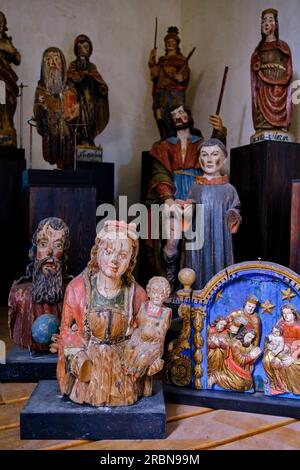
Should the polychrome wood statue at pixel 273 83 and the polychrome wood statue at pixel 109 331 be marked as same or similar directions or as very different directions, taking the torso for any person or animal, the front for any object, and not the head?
same or similar directions

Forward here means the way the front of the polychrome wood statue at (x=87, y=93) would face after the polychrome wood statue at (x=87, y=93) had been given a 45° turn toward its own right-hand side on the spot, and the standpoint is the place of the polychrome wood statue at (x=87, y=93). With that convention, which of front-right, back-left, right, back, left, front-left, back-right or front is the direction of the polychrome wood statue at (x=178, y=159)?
left

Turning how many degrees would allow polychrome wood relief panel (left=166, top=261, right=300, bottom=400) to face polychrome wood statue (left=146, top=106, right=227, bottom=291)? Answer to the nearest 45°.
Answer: approximately 180°

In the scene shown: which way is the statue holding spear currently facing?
toward the camera

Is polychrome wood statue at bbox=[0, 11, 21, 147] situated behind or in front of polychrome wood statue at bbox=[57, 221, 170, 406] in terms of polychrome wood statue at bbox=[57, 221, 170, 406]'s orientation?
behind

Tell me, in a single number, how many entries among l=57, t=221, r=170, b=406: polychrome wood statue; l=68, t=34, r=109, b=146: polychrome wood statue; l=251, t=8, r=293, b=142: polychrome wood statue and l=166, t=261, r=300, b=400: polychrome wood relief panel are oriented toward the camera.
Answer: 4

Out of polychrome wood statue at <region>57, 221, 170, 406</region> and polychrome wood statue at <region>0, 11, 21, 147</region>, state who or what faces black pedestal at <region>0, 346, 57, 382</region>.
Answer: polychrome wood statue at <region>0, 11, 21, 147</region>

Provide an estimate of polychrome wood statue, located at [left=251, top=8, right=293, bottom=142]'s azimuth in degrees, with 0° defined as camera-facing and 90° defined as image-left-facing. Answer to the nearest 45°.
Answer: approximately 0°

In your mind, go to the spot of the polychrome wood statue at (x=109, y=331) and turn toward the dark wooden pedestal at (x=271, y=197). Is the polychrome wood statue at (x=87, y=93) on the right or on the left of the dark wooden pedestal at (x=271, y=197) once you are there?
left

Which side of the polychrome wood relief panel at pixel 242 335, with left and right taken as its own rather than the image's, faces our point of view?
front

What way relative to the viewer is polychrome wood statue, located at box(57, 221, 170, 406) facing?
toward the camera

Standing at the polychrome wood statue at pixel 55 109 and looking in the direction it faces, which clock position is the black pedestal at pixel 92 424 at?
The black pedestal is roughly at 12 o'clock from the polychrome wood statue.

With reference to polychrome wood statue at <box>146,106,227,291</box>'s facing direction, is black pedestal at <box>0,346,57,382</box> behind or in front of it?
in front

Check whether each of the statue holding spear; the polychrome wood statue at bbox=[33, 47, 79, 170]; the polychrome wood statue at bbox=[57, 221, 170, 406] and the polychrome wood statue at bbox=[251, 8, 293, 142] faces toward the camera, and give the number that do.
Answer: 4

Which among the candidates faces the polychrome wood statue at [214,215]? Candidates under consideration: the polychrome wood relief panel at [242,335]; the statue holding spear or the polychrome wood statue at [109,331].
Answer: the statue holding spear

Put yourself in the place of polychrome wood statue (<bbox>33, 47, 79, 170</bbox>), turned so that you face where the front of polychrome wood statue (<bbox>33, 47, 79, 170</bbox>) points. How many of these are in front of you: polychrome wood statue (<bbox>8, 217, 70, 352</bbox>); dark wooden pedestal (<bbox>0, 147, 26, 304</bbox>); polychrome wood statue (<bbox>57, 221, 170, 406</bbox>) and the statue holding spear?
2
